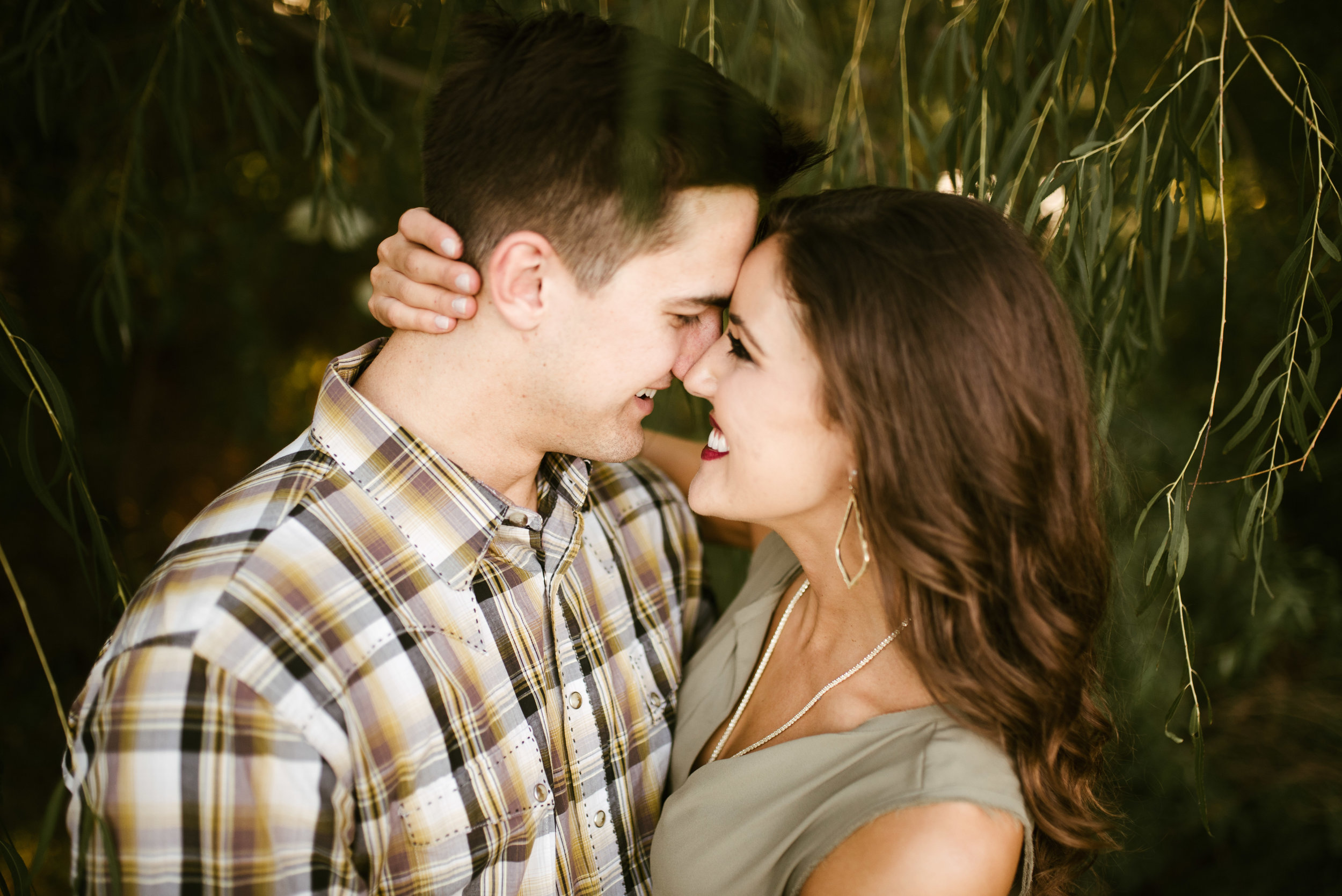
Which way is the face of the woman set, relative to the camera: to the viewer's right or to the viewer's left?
to the viewer's left

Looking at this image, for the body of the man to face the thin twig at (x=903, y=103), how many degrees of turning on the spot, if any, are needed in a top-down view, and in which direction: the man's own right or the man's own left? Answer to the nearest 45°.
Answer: approximately 45° to the man's own left

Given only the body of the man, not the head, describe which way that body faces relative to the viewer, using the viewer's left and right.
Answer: facing the viewer and to the right of the viewer

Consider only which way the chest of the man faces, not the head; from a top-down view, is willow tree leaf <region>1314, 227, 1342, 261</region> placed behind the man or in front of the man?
in front

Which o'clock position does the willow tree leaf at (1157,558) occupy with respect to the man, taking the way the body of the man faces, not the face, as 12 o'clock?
The willow tree leaf is roughly at 11 o'clock from the man.

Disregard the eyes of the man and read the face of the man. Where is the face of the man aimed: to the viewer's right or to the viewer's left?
to the viewer's right

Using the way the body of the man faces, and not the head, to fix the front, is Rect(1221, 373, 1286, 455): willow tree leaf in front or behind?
in front

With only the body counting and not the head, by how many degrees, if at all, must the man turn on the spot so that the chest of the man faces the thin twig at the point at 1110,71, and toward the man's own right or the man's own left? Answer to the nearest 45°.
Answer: approximately 45° to the man's own left

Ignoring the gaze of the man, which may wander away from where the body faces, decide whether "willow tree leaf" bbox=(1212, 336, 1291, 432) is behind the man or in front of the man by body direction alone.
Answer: in front
